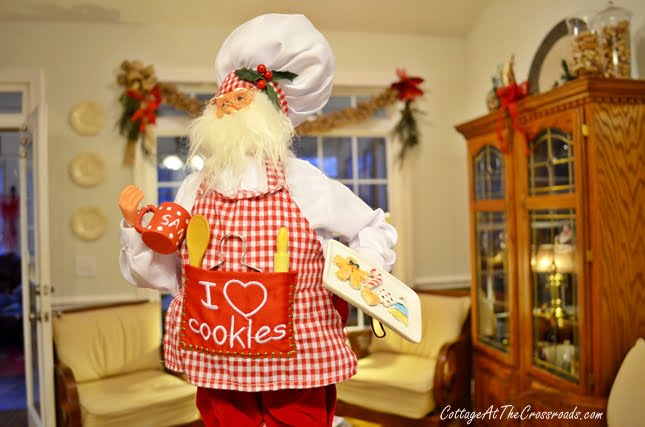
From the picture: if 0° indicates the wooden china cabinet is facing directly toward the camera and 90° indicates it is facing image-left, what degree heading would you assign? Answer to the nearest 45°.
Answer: approximately 45°

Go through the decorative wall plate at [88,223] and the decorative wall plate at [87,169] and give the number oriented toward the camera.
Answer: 2

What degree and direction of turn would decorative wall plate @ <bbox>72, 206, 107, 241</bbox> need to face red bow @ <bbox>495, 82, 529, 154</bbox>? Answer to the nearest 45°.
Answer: approximately 45° to its left

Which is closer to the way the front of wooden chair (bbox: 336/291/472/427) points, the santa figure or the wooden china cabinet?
the santa figure

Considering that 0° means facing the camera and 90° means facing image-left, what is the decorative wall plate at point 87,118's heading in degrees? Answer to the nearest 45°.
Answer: approximately 0°

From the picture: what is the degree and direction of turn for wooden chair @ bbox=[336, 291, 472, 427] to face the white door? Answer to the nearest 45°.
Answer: approximately 45° to its right
